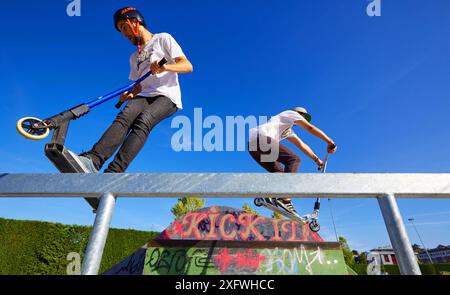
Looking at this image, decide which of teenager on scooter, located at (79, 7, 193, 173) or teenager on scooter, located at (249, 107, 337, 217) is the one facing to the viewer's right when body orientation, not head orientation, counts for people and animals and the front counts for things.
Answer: teenager on scooter, located at (249, 107, 337, 217)

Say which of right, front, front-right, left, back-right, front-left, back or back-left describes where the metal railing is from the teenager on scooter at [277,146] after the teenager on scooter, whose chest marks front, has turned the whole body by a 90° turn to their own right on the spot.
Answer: front

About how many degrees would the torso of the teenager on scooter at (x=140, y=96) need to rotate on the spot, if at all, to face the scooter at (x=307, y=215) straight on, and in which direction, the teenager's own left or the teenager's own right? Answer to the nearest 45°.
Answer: approximately 180°

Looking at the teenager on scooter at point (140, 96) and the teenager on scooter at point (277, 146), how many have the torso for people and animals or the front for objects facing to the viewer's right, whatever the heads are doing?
1

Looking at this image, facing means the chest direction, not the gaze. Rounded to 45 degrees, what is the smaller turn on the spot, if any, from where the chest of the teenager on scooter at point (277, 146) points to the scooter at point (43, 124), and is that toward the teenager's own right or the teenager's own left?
approximately 135° to the teenager's own right

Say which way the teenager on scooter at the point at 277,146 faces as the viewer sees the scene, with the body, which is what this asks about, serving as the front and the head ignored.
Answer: to the viewer's right
